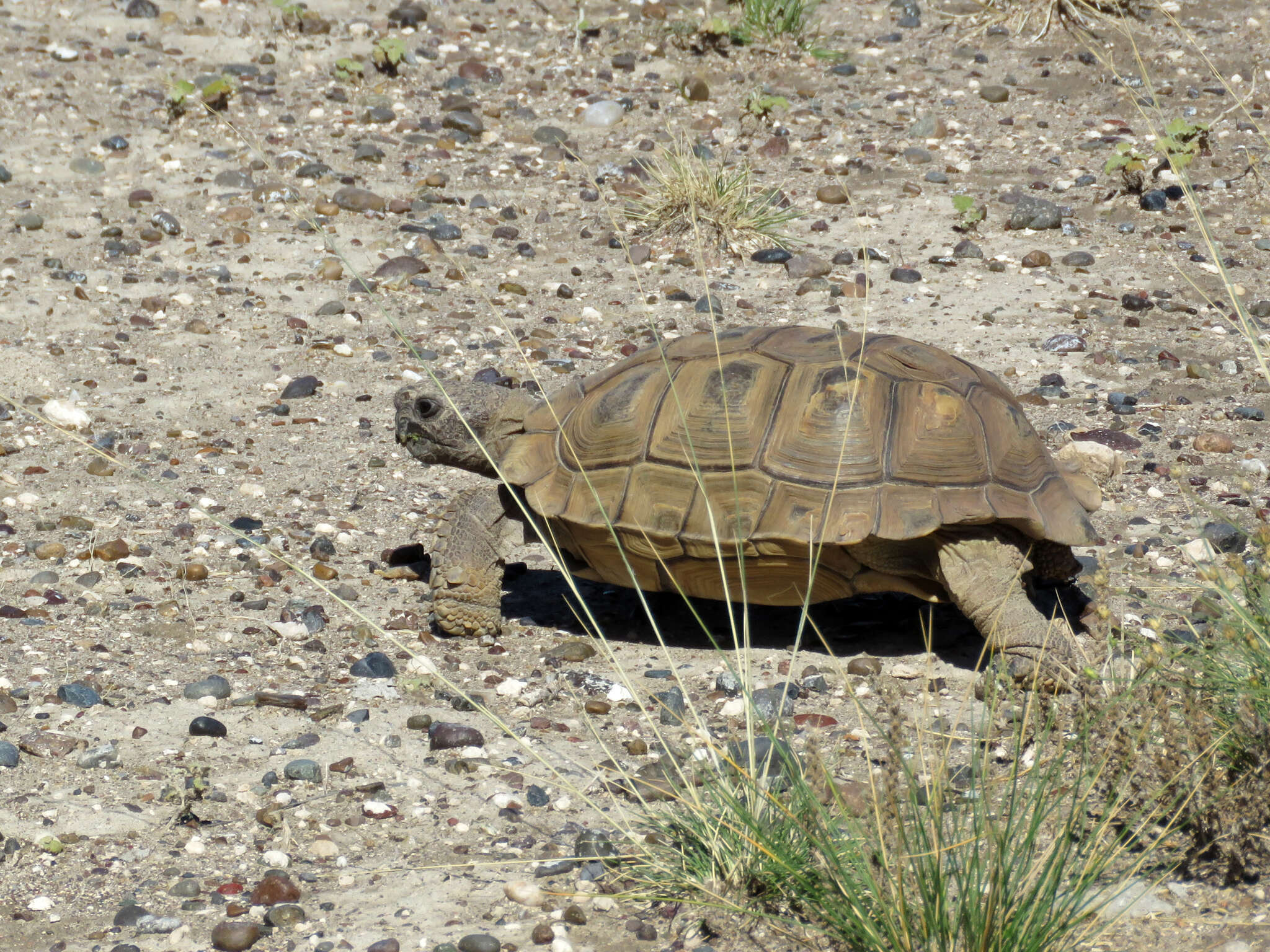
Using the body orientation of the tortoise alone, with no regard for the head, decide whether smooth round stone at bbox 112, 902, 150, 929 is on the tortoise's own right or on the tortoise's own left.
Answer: on the tortoise's own left

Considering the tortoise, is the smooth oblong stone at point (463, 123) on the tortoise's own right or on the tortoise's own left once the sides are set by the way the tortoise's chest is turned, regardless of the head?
on the tortoise's own right

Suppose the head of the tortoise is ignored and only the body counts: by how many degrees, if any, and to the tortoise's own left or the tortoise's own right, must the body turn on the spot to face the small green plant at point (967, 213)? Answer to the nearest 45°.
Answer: approximately 90° to the tortoise's own right

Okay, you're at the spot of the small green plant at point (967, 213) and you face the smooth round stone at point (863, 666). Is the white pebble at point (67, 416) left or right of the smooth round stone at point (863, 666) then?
right

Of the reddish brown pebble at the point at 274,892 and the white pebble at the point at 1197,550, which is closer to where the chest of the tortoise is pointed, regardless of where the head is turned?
the reddish brown pebble

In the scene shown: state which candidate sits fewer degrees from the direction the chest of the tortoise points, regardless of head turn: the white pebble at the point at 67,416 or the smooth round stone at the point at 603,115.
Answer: the white pebble

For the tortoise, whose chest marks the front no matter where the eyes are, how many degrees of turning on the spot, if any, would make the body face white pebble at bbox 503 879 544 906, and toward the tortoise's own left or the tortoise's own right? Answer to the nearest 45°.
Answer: approximately 90° to the tortoise's own left

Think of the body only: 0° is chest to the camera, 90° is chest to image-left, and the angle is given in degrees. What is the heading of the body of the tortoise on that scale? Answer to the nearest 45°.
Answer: approximately 90°

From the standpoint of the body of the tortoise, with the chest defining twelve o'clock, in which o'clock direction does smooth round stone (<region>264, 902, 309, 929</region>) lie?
The smooth round stone is roughly at 10 o'clock from the tortoise.

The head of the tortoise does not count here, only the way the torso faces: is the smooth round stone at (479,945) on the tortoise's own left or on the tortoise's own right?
on the tortoise's own left

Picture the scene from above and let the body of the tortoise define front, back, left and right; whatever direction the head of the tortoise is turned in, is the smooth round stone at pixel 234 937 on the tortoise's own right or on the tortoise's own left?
on the tortoise's own left

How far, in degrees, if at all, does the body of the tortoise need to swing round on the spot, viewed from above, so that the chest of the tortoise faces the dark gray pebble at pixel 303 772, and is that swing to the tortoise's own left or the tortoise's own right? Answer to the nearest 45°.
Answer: approximately 45° to the tortoise's own left
